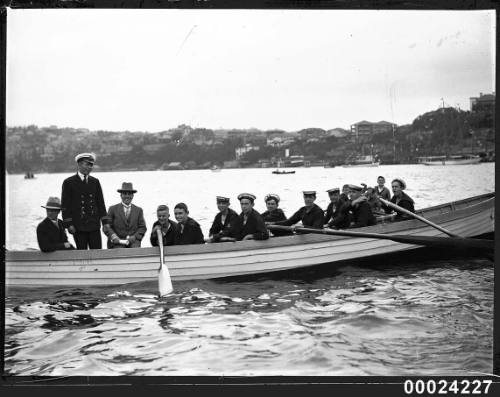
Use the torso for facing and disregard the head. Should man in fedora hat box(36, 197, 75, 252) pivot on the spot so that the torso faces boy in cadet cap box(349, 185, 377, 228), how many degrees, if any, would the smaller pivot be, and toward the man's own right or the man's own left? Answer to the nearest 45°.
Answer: approximately 45° to the man's own left

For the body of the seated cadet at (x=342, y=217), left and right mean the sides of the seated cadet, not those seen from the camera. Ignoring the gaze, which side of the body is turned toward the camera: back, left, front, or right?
left

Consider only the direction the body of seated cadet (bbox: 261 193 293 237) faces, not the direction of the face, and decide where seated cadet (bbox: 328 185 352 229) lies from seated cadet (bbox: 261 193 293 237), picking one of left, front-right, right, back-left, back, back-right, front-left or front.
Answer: back-left

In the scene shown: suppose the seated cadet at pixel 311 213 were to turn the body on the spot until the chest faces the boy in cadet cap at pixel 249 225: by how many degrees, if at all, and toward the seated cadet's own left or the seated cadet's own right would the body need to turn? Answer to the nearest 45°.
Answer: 0° — they already face them

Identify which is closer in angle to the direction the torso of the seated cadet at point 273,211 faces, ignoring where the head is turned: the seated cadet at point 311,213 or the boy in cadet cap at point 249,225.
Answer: the boy in cadet cap

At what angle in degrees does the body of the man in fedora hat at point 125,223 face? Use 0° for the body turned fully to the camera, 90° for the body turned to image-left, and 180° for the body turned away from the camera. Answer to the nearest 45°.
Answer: approximately 0°
